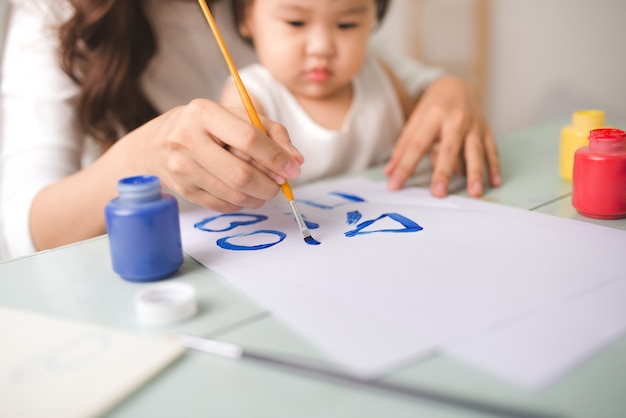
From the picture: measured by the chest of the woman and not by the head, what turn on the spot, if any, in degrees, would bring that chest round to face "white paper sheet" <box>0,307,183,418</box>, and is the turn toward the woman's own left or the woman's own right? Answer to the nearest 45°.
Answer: approximately 45° to the woman's own right

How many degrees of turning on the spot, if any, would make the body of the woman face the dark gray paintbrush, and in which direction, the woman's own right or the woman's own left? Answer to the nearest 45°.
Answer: approximately 45° to the woman's own right

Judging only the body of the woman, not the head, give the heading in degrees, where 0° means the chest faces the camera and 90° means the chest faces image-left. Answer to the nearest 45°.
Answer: approximately 315°
